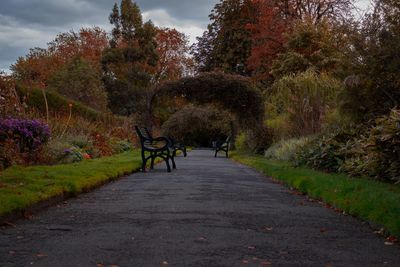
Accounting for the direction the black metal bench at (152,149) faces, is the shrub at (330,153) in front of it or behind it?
in front

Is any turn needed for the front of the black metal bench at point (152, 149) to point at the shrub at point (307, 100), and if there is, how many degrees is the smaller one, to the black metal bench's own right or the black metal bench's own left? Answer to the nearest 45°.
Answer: approximately 45° to the black metal bench's own left

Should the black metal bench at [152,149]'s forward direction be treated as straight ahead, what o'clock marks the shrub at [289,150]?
The shrub is roughly at 11 o'clock from the black metal bench.

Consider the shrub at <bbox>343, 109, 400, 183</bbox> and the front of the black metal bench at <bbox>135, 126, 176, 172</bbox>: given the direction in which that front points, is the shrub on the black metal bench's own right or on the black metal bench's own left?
on the black metal bench's own right

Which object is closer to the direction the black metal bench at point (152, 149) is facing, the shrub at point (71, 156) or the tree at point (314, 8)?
the tree

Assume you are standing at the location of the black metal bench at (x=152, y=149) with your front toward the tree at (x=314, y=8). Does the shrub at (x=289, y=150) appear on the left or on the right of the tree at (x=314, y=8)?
right

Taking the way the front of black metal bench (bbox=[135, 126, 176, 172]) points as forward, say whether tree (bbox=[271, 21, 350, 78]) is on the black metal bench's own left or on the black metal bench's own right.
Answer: on the black metal bench's own left

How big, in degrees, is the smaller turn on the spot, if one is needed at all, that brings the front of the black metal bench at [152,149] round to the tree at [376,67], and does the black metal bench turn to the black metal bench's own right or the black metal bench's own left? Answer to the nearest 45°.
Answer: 0° — it already faces it

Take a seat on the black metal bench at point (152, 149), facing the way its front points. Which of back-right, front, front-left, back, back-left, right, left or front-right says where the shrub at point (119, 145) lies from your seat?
left

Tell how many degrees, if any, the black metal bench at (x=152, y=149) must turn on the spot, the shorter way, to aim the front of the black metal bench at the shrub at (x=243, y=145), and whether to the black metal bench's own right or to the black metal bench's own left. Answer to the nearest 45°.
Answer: approximately 90° to the black metal bench's own left

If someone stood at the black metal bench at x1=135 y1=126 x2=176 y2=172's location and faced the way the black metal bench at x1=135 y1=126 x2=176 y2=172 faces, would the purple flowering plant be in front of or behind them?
behind

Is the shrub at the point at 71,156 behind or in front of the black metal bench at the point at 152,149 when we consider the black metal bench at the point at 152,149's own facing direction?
behind

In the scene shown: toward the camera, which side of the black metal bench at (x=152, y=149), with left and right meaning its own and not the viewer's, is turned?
right

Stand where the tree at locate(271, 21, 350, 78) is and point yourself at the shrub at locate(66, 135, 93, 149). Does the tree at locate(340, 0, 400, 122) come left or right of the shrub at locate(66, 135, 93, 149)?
left
